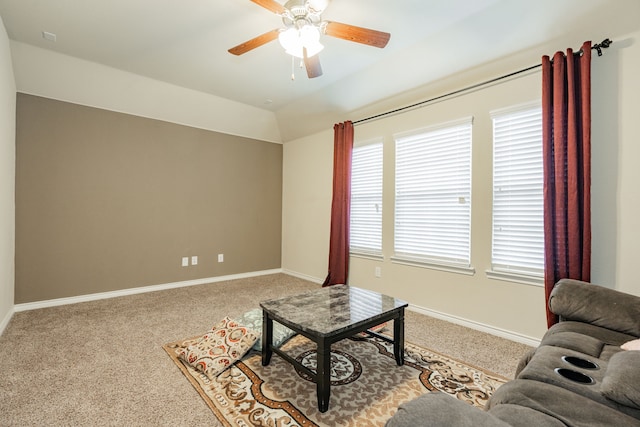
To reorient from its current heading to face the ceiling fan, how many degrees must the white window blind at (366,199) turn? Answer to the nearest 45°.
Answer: approximately 45° to its left

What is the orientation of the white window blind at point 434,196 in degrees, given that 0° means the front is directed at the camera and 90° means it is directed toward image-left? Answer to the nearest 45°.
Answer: approximately 45°

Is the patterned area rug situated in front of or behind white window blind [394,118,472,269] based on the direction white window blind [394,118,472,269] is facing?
in front

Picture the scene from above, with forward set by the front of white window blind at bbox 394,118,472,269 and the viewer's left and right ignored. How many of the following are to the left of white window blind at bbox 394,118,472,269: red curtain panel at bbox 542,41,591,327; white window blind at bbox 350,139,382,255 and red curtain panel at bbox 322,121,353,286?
1

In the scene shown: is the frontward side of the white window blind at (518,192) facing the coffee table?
yes

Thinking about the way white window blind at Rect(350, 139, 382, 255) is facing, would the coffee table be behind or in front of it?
in front

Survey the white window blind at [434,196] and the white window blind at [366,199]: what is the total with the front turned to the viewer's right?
0

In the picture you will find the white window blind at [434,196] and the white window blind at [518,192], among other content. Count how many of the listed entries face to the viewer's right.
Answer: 0

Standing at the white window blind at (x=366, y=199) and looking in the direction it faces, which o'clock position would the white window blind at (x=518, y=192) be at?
the white window blind at (x=518, y=192) is roughly at 9 o'clock from the white window blind at (x=366, y=199).

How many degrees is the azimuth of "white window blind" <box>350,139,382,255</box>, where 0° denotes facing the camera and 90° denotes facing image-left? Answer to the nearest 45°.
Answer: approximately 45°

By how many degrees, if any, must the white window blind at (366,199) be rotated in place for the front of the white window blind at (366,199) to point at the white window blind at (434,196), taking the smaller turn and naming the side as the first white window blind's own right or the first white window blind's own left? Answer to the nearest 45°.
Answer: approximately 90° to the first white window blind's own left
